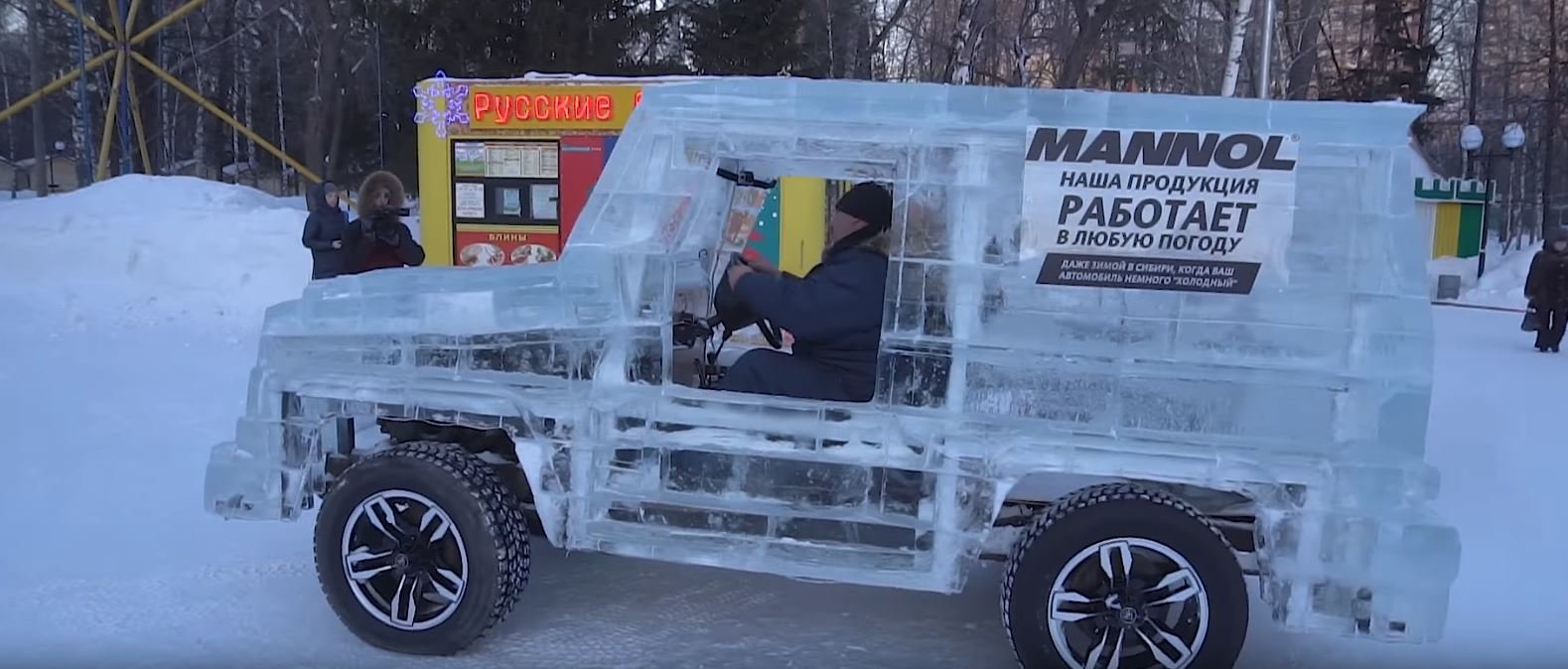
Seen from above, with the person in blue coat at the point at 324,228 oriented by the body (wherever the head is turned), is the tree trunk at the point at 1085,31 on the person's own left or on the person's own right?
on the person's own left

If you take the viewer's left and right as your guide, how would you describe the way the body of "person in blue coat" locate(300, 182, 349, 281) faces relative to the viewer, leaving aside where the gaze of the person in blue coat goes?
facing the viewer and to the right of the viewer

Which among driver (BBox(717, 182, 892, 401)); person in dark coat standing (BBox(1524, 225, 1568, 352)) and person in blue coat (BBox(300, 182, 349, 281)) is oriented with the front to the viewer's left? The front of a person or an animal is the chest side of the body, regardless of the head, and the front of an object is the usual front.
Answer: the driver

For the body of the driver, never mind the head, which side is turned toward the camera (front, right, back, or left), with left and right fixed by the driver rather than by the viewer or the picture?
left

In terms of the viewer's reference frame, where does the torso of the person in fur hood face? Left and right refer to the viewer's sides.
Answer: facing the viewer

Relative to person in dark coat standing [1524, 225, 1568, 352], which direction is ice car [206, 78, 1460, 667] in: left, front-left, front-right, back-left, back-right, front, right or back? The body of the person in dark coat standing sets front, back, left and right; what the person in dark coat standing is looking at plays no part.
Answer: front

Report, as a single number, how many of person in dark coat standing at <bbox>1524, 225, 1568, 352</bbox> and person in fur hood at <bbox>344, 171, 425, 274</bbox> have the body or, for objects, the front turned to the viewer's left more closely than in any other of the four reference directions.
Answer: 0

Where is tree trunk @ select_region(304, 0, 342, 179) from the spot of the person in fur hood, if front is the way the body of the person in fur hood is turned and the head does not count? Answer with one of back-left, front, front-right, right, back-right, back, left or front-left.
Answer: back

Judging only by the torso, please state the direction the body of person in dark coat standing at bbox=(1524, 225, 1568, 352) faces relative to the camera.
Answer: toward the camera
